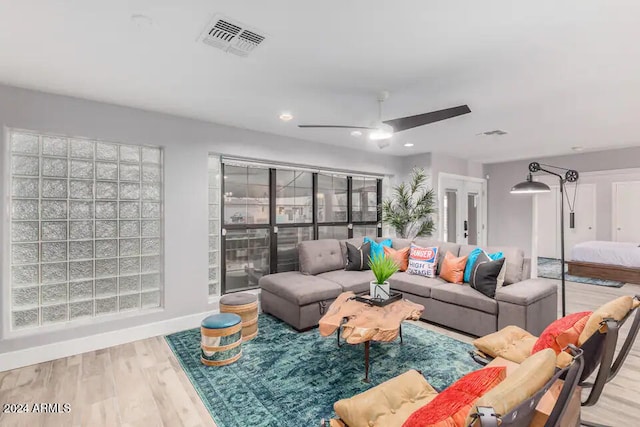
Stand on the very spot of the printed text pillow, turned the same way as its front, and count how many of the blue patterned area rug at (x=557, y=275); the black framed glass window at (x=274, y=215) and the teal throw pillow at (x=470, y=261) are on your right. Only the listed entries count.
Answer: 1

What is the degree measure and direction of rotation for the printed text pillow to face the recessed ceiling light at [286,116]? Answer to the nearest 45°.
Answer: approximately 45° to its right

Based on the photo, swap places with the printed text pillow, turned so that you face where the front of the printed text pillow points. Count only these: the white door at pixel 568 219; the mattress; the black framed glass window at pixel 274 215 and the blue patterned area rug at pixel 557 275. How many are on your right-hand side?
1

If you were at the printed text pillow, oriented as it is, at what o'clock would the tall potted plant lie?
The tall potted plant is roughly at 6 o'clock from the printed text pillow.

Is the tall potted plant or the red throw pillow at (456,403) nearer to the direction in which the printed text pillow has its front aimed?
the red throw pillow

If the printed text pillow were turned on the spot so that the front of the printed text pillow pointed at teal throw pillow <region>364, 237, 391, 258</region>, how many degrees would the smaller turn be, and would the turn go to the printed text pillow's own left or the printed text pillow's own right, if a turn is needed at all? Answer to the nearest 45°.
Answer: approximately 135° to the printed text pillow's own right

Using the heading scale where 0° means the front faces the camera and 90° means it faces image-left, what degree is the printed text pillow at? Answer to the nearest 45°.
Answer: approximately 0°

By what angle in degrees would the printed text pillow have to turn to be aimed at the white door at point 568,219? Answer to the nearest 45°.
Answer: approximately 135° to its left

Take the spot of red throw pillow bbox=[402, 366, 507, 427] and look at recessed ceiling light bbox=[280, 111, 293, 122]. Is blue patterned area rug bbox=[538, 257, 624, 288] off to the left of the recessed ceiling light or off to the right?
right

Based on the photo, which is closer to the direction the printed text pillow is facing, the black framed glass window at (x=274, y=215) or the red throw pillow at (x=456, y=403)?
the red throw pillow

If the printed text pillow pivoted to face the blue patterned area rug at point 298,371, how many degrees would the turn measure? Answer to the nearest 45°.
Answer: approximately 45° to its right

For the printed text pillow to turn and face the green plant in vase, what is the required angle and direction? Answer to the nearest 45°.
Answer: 0° — it already faces it

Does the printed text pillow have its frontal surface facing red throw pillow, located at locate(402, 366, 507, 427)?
yes
